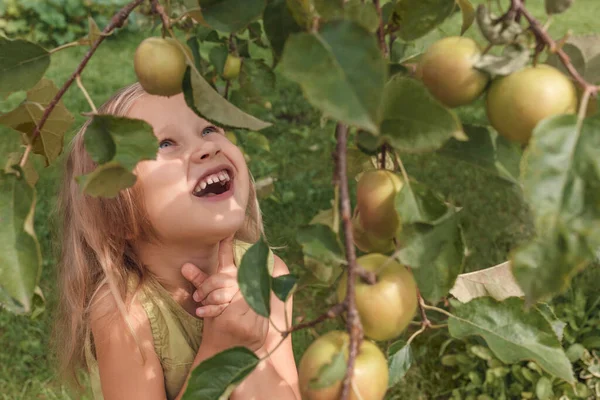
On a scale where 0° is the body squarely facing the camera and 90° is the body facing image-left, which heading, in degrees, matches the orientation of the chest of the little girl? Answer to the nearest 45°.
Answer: approximately 315°
